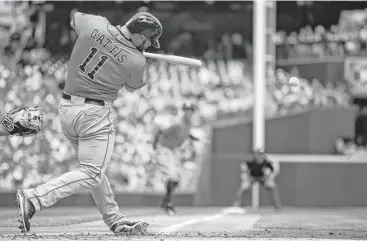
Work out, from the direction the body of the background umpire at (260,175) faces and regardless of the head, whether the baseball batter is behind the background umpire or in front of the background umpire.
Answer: in front

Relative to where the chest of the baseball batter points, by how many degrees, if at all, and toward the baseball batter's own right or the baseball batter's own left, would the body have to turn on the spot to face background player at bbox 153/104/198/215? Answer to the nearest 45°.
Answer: approximately 45° to the baseball batter's own left

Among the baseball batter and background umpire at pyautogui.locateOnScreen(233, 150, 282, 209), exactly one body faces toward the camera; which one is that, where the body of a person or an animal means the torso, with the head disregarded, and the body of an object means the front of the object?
the background umpire

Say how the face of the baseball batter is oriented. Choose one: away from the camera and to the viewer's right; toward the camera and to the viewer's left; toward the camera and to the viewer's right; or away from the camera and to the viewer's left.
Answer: away from the camera and to the viewer's right

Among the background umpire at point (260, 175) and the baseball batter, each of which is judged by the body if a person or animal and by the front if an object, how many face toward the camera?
1

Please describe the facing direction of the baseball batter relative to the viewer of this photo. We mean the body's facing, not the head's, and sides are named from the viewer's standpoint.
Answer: facing away from the viewer and to the right of the viewer

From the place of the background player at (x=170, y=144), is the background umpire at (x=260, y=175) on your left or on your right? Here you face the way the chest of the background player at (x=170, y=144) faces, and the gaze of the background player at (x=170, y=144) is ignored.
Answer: on your left

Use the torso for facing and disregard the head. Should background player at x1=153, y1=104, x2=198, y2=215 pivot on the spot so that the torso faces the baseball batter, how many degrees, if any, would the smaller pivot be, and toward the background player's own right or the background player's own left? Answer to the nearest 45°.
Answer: approximately 45° to the background player's own right

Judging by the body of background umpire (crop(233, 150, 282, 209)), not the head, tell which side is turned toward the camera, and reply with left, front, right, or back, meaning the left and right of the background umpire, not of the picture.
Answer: front

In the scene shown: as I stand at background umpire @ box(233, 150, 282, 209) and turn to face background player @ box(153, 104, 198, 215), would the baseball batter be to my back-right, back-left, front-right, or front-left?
front-left
